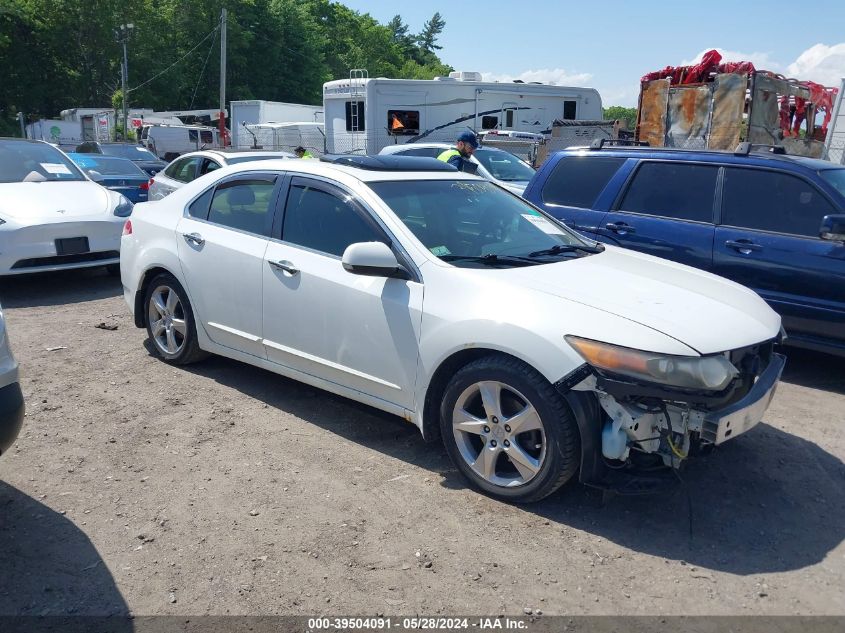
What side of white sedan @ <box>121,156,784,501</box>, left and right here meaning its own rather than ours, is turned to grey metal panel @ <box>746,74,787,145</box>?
left

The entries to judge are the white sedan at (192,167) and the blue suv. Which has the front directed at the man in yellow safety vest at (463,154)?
the white sedan

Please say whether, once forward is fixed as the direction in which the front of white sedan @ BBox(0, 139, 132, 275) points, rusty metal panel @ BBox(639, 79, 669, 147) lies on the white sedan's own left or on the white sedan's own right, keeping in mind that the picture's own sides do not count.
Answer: on the white sedan's own left

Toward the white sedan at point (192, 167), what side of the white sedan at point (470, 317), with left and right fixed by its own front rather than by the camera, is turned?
back

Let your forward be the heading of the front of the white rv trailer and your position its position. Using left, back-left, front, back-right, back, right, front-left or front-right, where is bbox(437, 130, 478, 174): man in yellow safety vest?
back-right

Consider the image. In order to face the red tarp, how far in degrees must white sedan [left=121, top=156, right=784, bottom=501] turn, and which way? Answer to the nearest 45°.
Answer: approximately 90° to its left
